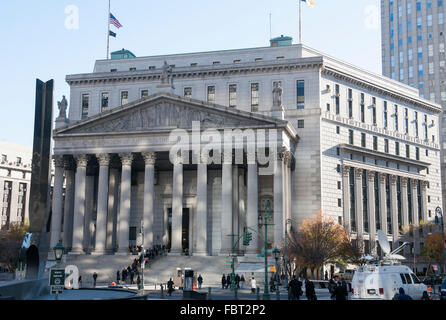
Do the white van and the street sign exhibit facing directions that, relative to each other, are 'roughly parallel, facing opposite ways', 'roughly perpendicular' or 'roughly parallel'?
roughly perpendicular

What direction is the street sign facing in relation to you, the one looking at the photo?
facing the viewer

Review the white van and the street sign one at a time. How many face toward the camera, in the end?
1

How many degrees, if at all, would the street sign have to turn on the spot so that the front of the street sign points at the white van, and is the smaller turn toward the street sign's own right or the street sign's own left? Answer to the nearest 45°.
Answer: approximately 90° to the street sign's own left
